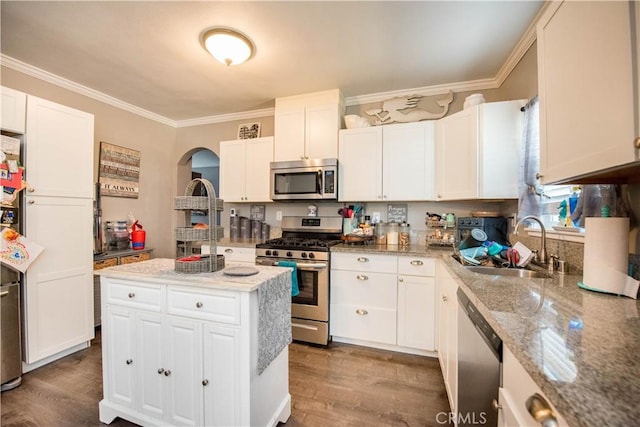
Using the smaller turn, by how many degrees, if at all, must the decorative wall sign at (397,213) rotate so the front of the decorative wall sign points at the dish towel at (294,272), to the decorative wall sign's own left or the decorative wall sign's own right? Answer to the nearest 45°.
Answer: approximately 45° to the decorative wall sign's own right

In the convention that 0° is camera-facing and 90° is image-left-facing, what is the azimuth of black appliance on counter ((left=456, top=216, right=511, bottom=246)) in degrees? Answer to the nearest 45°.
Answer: approximately 45°

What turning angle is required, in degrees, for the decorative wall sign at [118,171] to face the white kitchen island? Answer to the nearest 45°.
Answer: approximately 45° to its right

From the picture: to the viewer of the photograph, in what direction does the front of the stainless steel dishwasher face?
facing to the left of the viewer

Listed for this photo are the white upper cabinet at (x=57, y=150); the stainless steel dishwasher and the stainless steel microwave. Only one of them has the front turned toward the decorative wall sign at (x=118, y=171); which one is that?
the stainless steel dishwasher

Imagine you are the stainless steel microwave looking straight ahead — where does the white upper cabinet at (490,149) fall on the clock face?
The white upper cabinet is roughly at 10 o'clock from the stainless steel microwave.
